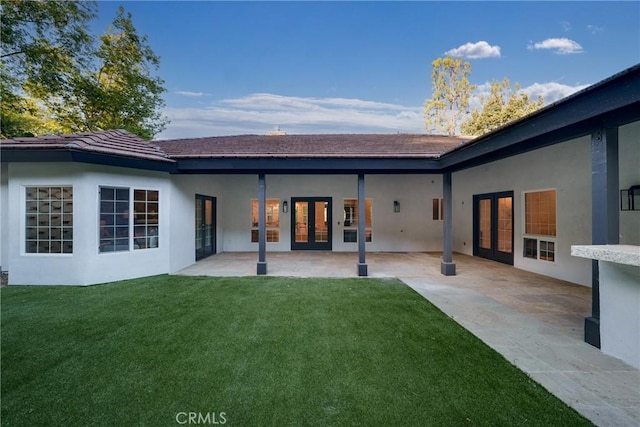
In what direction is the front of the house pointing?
toward the camera

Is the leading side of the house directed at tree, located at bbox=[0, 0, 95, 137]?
no

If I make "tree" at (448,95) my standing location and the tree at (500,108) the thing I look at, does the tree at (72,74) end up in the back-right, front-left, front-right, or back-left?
back-right

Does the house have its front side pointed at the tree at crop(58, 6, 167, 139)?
no

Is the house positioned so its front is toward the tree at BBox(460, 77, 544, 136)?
no

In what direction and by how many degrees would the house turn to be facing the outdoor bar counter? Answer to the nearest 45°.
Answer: approximately 45° to its left

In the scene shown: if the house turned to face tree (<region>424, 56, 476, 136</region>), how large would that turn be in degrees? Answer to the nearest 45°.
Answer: approximately 135° to its left
